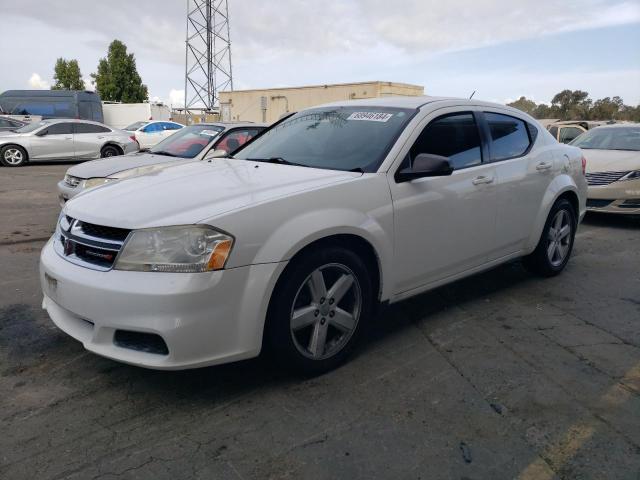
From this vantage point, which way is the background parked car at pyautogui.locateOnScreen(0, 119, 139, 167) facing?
to the viewer's left

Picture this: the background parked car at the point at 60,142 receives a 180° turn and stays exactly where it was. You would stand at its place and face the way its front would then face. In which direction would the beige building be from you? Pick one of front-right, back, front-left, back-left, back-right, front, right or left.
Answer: front-left

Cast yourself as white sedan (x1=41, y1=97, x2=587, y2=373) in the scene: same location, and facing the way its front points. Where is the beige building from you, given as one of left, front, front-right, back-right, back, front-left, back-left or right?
back-right

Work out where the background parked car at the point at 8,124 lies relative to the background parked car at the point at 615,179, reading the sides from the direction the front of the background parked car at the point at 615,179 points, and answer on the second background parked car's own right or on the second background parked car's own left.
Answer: on the second background parked car's own right

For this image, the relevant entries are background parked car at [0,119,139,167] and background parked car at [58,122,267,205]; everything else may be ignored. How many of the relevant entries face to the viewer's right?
0

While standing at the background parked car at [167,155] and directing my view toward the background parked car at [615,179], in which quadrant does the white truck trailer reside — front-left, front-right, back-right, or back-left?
back-left

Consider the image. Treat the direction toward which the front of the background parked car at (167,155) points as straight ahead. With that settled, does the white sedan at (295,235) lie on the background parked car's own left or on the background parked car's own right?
on the background parked car's own left

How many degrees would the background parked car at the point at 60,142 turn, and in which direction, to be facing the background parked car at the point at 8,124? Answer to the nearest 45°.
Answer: approximately 90° to its right

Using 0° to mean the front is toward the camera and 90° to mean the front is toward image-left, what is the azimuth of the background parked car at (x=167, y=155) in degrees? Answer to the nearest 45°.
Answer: approximately 45°

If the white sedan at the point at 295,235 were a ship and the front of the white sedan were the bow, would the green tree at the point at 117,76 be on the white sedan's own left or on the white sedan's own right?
on the white sedan's own right

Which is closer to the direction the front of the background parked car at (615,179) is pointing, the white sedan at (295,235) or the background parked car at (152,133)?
the white sedan

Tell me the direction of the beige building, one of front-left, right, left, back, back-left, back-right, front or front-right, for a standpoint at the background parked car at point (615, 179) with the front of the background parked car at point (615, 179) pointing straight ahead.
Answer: right

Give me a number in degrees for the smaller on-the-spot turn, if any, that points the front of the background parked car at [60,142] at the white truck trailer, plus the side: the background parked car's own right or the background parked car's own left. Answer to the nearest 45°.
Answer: approximately 90° to the background parked car's own right

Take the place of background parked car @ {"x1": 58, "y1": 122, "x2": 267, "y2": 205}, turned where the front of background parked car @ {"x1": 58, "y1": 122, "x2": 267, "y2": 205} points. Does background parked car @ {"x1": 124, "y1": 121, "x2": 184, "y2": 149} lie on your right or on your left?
on your right

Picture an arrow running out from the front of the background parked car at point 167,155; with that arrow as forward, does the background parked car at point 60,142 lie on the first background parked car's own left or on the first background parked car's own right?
on the first background parked car's own right

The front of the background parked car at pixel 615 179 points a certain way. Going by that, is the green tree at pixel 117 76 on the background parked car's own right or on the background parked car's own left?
on the background parked car's own right

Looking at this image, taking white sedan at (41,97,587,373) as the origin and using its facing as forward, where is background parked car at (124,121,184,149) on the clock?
The background parked car is roughly at 4 o'clock from the white sedan.
